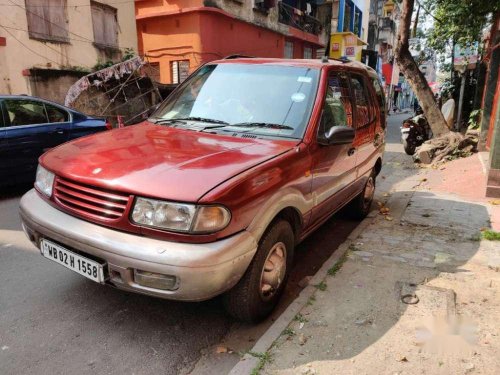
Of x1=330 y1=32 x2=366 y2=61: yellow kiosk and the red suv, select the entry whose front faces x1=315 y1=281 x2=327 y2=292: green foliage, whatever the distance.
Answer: the yellow kiosk

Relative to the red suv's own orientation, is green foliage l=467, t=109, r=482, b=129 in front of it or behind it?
behind

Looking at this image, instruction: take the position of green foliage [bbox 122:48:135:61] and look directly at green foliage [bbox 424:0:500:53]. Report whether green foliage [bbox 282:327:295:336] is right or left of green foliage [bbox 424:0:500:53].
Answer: right

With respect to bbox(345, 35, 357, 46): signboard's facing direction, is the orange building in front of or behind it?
in front

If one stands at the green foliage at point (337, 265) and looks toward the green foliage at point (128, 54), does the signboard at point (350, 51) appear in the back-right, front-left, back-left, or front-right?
front-right

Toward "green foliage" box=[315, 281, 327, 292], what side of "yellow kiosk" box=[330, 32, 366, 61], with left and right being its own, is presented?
front

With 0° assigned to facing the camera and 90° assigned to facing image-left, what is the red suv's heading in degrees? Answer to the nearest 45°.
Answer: approximately 45°

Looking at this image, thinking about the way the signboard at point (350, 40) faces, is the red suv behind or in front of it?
in front

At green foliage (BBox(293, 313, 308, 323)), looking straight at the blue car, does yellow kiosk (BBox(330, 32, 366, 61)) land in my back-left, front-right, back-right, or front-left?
front-right

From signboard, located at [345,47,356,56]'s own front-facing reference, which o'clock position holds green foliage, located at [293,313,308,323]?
The green foliage is roughly at 12 o'clock from the signboard.

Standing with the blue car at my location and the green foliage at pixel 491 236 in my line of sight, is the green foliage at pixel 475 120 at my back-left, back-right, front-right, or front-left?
front-left

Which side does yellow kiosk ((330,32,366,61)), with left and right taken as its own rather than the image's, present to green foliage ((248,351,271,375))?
front

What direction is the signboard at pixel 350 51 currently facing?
toward the camera

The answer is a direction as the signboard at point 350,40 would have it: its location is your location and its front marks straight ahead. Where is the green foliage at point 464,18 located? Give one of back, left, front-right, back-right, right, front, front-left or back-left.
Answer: front

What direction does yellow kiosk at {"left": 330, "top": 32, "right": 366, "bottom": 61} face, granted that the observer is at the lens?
facing the viewer

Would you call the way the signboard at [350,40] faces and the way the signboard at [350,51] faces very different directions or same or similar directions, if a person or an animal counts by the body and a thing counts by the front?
same or similar directions

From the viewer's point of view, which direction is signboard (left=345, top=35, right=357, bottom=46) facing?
toward the camera

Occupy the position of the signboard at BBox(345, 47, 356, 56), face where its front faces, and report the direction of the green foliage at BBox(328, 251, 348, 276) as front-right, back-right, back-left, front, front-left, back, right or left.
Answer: front

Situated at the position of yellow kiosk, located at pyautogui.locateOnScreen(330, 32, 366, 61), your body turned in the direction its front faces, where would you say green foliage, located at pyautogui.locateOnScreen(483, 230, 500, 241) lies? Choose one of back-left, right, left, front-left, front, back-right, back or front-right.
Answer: front

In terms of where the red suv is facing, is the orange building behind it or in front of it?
behind
